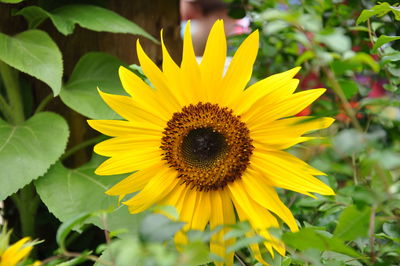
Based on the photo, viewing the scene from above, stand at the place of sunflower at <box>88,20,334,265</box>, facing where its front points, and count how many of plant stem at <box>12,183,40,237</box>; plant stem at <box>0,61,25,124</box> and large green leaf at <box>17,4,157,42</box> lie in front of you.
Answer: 0

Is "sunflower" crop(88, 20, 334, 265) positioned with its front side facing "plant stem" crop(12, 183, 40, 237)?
no

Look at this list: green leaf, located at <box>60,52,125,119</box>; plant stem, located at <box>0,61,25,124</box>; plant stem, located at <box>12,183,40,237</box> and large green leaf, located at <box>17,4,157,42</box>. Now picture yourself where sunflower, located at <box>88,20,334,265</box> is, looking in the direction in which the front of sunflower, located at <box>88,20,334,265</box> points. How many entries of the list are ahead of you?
0

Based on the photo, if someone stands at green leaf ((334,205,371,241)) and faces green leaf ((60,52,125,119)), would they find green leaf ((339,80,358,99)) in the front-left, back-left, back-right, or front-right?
front-right

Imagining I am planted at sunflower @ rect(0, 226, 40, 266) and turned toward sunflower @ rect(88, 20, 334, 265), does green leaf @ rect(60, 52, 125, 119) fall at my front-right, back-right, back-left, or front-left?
front-left

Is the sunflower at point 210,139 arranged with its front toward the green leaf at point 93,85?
no

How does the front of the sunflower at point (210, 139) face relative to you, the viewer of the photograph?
facing the viewer

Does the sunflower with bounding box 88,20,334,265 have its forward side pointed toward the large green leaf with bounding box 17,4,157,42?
no

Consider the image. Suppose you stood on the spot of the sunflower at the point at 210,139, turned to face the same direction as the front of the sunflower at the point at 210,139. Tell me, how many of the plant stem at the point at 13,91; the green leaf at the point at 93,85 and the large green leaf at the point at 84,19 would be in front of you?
0

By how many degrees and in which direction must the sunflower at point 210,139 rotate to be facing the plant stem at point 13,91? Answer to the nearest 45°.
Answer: approximately 135° to its right

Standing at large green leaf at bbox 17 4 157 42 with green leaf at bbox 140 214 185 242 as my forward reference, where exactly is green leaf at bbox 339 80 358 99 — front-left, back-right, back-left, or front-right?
front-left
